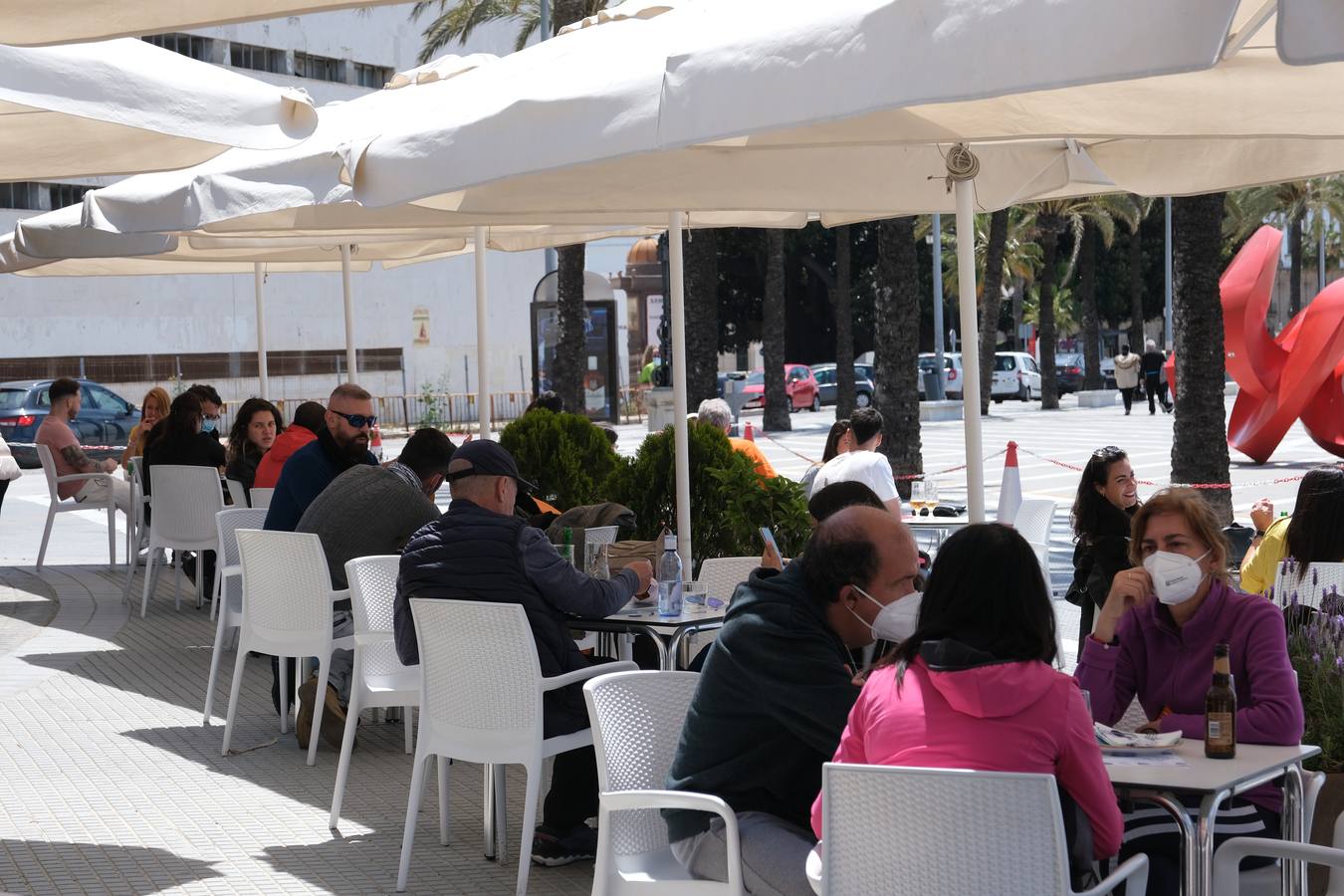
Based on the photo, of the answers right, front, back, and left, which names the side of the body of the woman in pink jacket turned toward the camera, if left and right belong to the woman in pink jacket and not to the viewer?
back

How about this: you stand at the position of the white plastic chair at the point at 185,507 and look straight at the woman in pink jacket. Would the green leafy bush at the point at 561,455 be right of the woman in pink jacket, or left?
left

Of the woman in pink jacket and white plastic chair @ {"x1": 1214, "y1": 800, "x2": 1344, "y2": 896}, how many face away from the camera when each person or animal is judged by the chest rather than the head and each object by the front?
1

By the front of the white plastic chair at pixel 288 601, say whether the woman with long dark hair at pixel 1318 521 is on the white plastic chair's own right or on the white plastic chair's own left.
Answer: on the white plastic chair's own right

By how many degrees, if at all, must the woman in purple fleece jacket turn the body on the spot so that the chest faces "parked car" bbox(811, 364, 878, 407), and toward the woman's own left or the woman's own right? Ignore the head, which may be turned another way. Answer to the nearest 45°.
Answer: approximately 135° to the woman's own right

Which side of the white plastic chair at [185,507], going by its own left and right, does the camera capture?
back

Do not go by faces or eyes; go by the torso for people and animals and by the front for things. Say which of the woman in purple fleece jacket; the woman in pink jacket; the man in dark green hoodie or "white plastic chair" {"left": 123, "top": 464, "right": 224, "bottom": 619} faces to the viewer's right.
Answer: the man in dark green hoodie

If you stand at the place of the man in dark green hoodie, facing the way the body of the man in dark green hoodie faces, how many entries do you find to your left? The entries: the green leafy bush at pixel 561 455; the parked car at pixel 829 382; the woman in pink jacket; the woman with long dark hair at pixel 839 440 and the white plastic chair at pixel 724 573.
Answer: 4

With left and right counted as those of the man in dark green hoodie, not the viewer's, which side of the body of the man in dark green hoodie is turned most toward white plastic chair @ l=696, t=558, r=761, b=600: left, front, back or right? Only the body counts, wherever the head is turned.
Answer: left

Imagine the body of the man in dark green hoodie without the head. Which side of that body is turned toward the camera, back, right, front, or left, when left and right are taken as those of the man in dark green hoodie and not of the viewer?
right

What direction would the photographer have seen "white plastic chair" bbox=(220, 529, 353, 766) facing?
facing away from the viewer and to the right of the viewer
